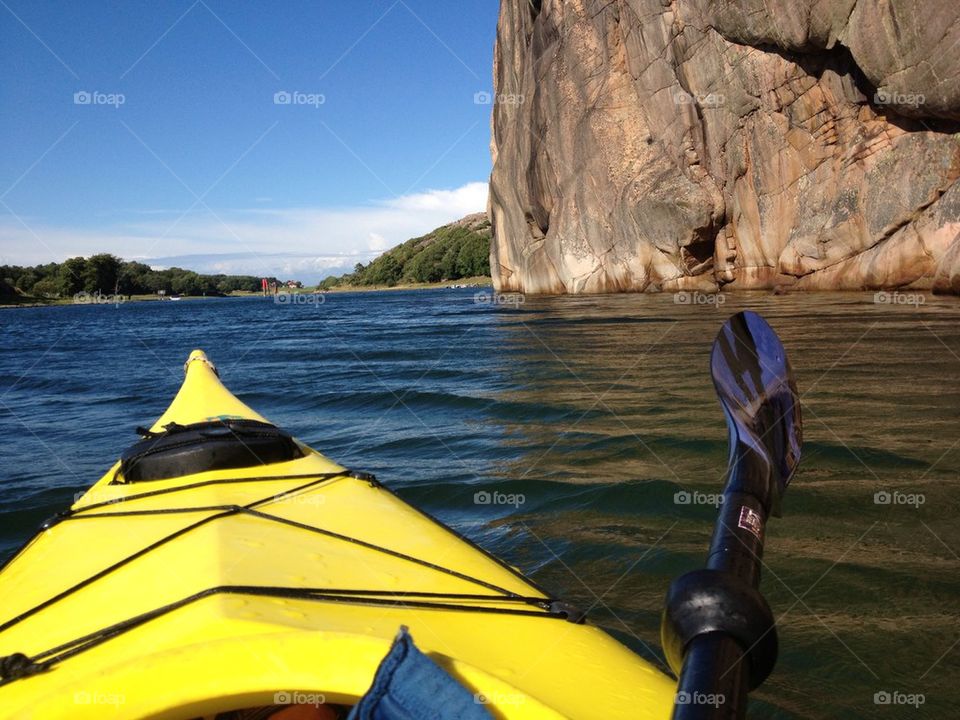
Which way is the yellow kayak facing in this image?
away from the camera

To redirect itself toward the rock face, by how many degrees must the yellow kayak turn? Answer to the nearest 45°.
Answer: approximately 45° to its right

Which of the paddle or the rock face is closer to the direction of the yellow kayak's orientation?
the rock face

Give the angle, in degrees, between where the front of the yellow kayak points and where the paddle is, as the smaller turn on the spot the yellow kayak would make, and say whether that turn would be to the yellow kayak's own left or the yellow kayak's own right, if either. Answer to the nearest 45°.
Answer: approximately 135° to the yellow kayak's own right
